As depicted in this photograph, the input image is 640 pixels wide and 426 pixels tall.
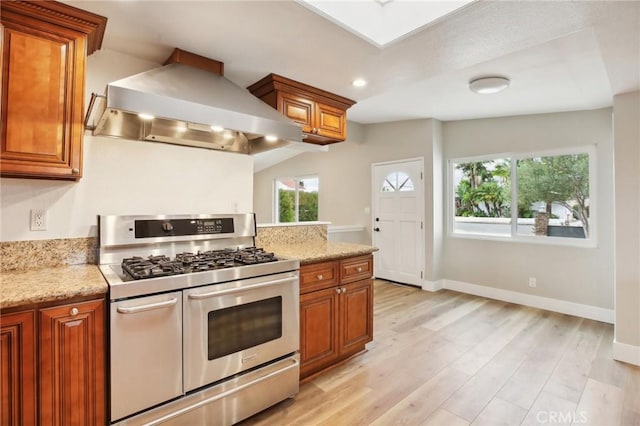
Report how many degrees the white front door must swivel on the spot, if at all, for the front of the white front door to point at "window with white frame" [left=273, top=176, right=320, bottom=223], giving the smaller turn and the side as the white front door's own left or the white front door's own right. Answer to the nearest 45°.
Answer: approximately 90° to the white front door's own right

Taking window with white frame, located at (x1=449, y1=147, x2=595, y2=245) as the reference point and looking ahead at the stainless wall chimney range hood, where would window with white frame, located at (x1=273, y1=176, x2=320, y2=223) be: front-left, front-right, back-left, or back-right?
front-right

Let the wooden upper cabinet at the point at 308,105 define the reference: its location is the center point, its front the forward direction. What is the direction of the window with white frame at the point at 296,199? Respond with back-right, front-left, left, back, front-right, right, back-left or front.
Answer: back-left

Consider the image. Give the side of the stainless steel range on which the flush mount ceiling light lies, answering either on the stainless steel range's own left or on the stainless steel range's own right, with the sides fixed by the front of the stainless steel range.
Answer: on the stainless steel range's own left

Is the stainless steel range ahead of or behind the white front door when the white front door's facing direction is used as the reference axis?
ahead

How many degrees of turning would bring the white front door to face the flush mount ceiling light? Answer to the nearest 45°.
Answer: approximately 90° to its left

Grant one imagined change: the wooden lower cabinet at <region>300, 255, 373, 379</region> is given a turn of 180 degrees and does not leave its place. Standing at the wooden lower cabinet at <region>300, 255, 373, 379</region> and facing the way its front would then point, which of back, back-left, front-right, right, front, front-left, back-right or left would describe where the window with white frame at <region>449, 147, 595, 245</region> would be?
right

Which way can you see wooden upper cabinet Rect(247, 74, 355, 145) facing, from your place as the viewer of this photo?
facing the viewer and to the right of the viewer

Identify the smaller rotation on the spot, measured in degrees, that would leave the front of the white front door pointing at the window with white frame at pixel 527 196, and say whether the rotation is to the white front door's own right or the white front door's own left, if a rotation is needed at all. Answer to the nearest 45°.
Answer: approximately 135° to the white front door's own left

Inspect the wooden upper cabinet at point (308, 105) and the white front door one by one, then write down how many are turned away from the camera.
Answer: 0
